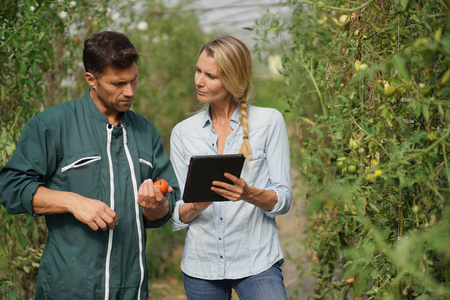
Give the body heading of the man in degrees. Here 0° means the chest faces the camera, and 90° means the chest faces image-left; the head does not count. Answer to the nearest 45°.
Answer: approximately 315°

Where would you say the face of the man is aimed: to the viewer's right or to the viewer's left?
to the viewer's right

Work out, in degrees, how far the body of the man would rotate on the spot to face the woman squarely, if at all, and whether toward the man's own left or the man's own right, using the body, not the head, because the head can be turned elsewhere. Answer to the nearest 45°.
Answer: approximately 45° to the man's own left

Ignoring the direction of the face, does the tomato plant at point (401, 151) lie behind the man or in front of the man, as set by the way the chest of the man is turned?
in front

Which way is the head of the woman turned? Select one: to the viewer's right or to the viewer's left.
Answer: to the viewer's left
